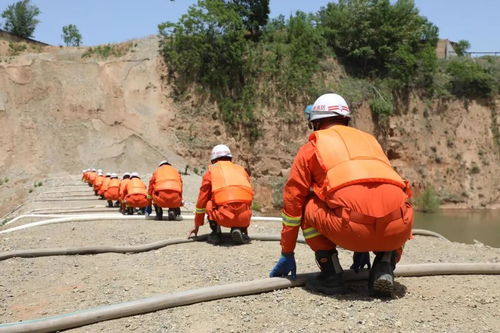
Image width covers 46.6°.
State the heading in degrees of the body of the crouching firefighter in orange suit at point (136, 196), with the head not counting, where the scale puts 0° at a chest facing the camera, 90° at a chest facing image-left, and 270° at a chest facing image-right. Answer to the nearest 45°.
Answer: approximately 180°

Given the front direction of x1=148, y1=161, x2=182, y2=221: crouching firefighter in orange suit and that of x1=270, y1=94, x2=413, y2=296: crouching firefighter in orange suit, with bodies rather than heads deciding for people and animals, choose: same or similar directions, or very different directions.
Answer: same or similar directions

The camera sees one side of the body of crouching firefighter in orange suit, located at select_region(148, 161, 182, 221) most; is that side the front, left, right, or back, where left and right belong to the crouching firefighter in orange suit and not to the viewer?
back

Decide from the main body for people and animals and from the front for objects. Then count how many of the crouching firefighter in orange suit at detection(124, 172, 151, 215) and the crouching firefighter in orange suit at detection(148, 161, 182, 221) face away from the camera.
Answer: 2

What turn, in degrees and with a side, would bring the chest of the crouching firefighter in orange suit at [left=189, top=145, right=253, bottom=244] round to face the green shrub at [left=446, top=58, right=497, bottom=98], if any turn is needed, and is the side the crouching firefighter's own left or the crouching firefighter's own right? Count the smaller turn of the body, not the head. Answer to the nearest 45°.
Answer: approximately 90° to the crouching firefighter's own right

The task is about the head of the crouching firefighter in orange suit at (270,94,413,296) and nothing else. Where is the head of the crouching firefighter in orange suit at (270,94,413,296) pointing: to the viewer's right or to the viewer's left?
to the viewer's left

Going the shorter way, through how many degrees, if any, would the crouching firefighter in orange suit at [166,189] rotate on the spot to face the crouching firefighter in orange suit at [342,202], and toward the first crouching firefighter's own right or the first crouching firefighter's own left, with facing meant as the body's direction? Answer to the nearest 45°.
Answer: approximately 180°

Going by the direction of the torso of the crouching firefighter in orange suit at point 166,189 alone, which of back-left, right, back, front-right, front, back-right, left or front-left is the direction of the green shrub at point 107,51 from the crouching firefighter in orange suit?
front

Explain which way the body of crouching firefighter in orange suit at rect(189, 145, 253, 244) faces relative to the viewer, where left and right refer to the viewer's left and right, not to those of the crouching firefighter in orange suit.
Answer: facing away from the viewer and to the left of the viewer

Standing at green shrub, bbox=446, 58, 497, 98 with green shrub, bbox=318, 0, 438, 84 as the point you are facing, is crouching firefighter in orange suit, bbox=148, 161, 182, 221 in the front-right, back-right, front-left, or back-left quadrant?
front-left

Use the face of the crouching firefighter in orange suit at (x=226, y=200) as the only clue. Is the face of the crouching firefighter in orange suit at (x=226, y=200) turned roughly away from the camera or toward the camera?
away from the camera

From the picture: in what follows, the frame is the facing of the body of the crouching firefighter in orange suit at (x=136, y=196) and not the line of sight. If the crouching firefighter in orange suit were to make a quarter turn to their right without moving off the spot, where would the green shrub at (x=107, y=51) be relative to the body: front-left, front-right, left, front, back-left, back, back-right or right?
left

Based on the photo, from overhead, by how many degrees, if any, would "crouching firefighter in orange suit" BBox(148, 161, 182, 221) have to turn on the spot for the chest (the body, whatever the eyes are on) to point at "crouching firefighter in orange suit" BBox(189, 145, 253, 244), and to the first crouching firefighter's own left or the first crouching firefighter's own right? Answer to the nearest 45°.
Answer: approximately 180°

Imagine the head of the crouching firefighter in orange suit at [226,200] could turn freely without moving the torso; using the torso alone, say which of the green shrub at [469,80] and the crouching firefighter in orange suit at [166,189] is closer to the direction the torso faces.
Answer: the crouching firefighter in orange suit

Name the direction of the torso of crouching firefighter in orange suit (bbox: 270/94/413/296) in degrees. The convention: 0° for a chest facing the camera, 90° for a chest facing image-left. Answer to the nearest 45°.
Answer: approximately 135°
